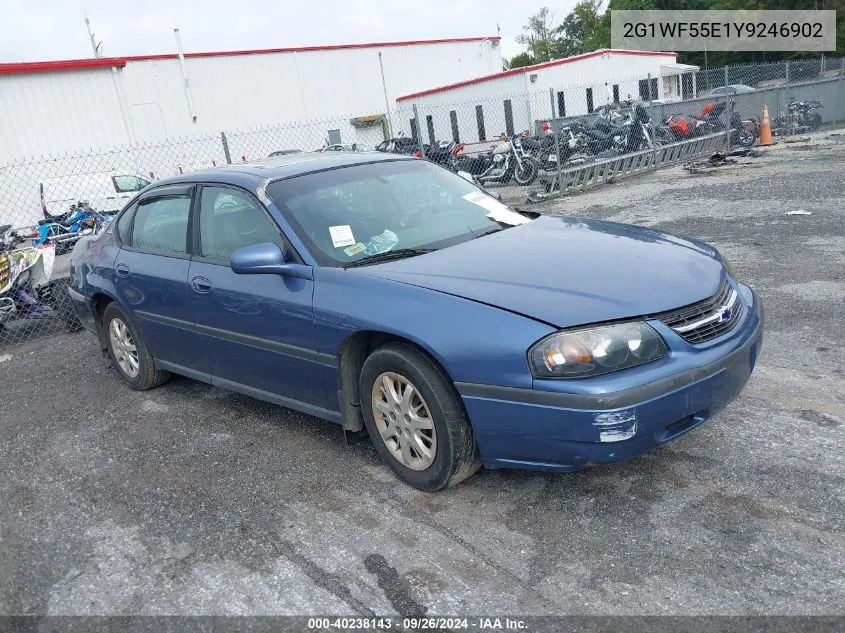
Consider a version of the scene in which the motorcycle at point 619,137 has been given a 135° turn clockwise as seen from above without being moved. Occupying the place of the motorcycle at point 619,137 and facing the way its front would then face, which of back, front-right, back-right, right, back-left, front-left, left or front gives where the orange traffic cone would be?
back

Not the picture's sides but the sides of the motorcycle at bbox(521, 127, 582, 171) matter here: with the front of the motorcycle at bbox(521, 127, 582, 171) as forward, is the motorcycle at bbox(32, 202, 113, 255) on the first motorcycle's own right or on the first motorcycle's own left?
on the first motorcycle's own right

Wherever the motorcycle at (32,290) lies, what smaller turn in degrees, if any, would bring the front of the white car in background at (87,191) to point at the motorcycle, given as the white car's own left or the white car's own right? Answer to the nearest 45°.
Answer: approximately 90° to the white car's own right

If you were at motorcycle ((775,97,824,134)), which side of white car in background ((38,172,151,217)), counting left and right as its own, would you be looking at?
front

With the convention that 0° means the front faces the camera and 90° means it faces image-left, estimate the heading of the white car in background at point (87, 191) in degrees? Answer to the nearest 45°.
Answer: approximately 270°

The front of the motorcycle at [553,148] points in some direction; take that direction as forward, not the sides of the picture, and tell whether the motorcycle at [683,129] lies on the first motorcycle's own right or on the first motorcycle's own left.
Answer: on the first motorcycle's own left

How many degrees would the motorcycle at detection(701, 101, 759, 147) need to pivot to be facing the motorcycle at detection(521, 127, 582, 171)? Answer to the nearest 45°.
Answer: approximately 90° to its right
